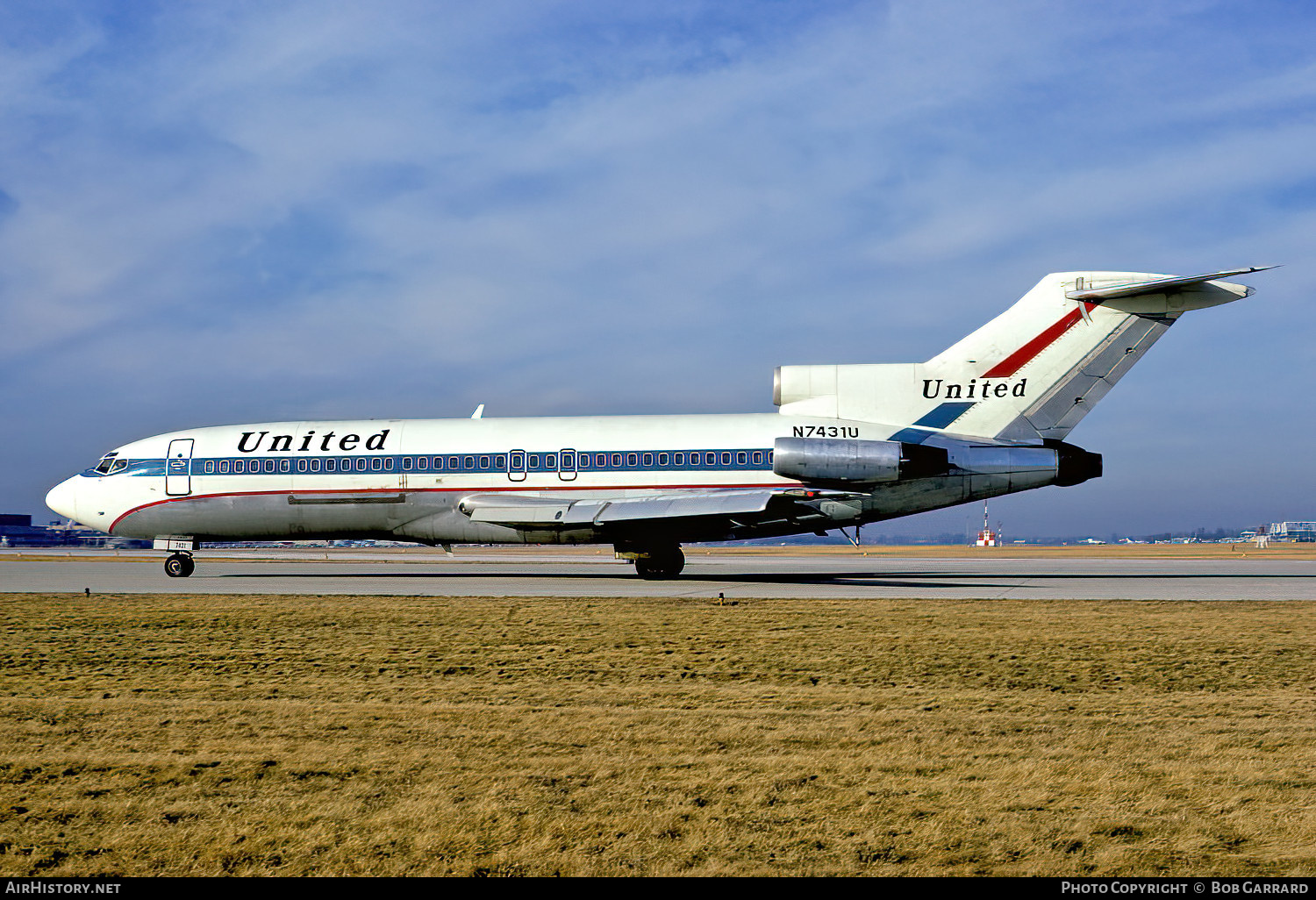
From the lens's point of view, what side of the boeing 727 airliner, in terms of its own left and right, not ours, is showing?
left
